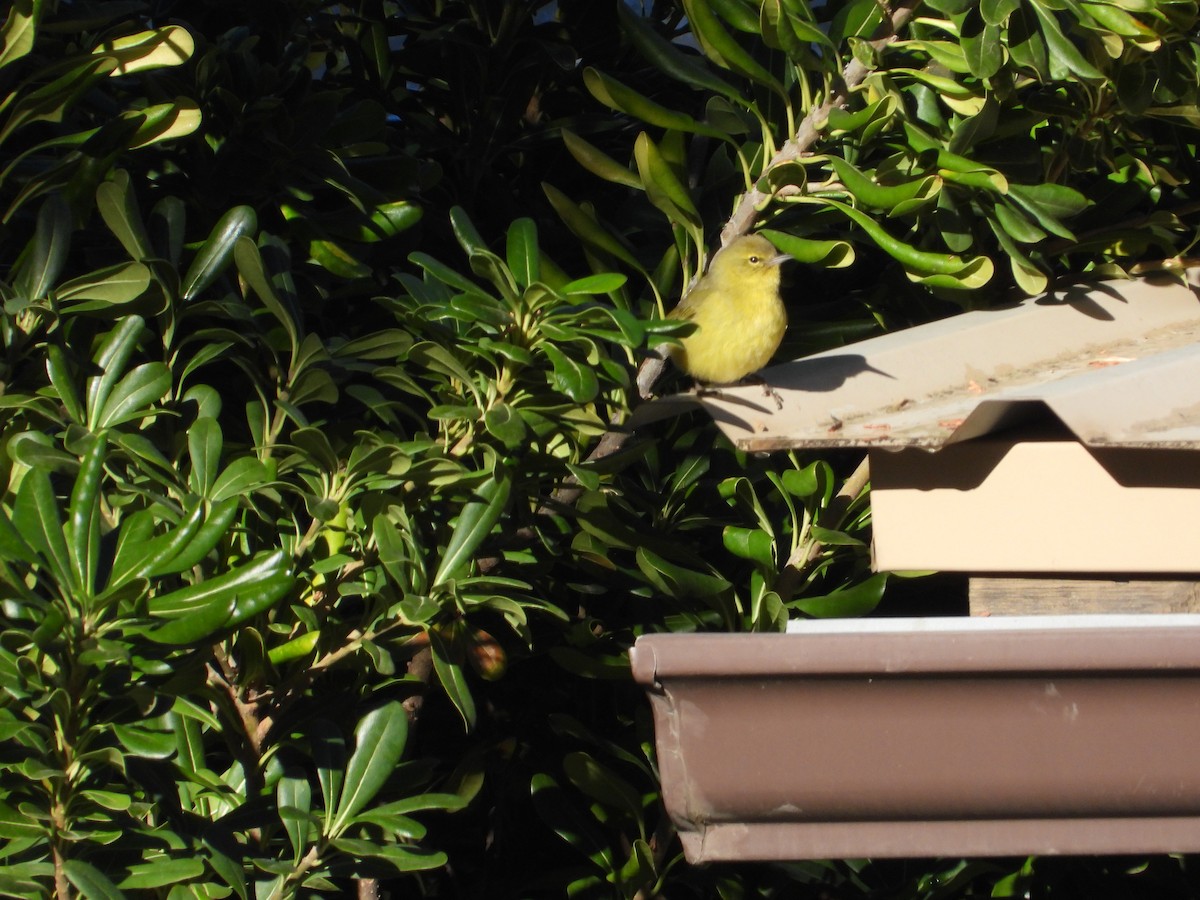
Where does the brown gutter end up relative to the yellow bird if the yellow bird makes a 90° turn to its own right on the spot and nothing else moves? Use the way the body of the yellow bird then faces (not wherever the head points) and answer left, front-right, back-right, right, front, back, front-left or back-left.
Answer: front-left

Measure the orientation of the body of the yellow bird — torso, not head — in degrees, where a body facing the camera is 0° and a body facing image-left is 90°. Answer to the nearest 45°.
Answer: approximately 315°
